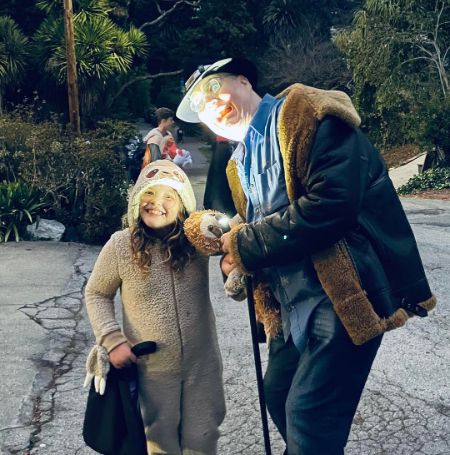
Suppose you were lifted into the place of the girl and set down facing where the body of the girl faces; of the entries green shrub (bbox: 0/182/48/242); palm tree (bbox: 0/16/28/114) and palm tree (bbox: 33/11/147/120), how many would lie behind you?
3

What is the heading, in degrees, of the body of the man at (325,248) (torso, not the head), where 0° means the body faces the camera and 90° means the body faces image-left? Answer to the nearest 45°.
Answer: approximately 45°

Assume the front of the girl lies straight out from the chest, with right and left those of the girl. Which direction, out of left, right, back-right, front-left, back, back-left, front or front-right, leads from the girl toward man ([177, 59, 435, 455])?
front-left

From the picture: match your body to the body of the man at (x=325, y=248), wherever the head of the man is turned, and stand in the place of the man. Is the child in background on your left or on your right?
on your right

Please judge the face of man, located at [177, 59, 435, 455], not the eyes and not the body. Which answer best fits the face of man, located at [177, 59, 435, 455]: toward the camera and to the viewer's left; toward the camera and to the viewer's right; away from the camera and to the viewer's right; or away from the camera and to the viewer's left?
toward the camera and to the viewer's left

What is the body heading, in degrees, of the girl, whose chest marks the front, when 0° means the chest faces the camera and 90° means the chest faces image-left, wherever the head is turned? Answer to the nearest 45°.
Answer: approximately 0°

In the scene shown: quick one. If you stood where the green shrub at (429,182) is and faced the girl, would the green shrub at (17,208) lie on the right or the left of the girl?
right

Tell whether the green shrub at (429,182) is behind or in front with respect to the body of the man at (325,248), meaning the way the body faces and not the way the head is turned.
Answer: behind
